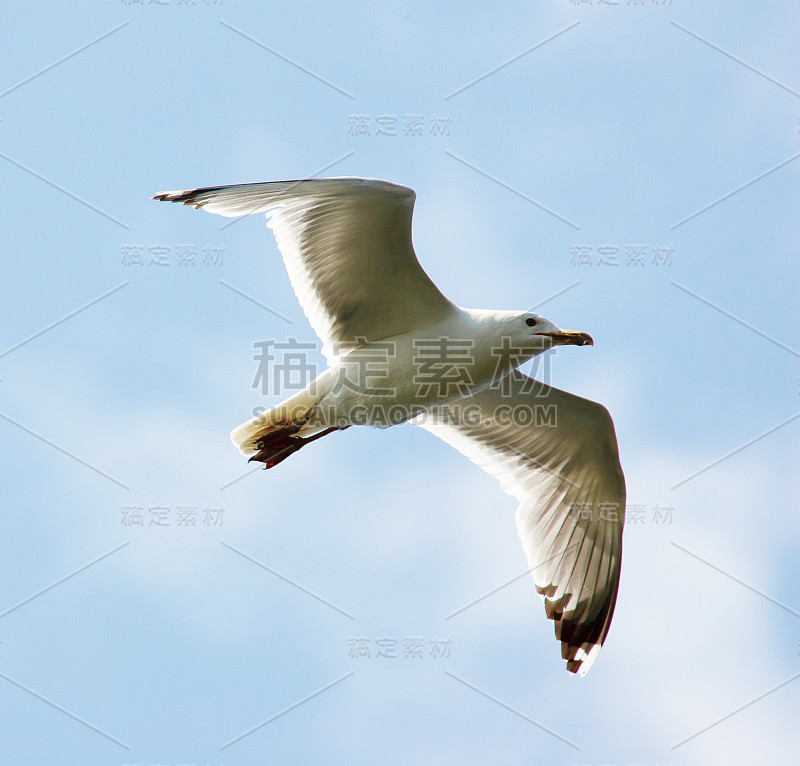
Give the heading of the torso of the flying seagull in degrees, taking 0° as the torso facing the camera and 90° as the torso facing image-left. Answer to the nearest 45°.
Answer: approximately 270°
